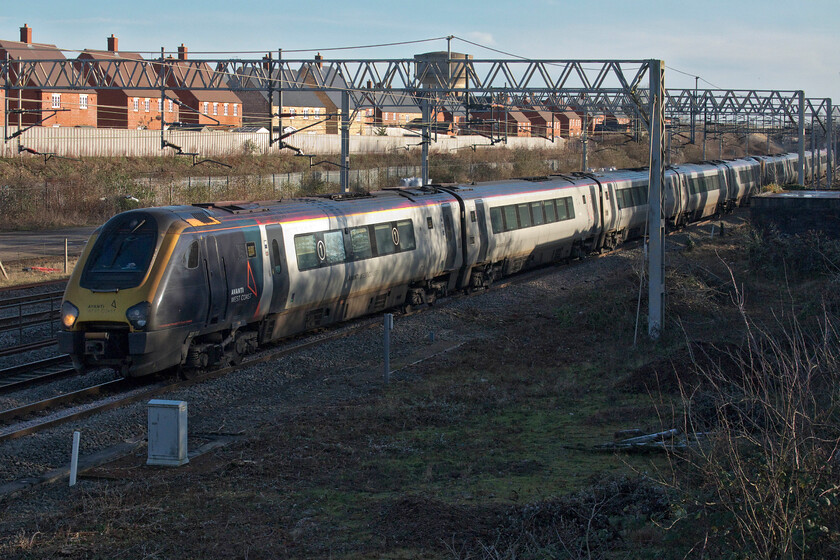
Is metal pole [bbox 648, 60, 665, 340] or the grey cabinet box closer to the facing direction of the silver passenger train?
the grey cabinet box

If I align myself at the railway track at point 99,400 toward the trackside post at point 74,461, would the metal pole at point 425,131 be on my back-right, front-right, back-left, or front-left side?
back-left

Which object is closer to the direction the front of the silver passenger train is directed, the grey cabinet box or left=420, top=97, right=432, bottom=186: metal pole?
the grey cabinet box

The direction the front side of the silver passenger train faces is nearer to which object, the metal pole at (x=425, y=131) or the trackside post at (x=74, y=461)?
the trackside post

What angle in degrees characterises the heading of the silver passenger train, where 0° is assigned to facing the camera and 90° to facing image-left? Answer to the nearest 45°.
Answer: approximately 45°

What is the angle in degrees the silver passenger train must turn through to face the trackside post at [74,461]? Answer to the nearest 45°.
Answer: approximately 45° to its left

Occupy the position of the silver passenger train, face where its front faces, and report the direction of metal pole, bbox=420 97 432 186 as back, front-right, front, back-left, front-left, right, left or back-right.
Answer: back-right

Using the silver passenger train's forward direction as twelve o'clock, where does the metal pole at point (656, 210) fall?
The metal pole is roughly at 7 o'clock from the silver passenger train.
